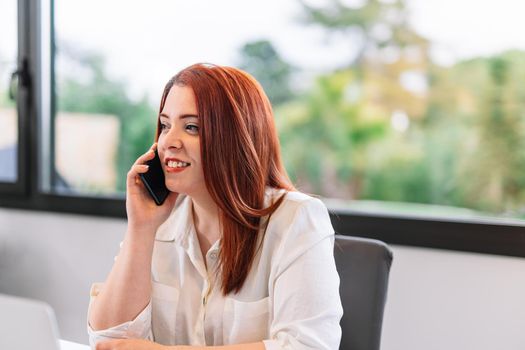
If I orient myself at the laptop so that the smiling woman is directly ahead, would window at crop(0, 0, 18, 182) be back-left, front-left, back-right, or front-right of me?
front-left

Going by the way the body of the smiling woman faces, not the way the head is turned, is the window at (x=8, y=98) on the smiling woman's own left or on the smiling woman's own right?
on the smiling woman's own right

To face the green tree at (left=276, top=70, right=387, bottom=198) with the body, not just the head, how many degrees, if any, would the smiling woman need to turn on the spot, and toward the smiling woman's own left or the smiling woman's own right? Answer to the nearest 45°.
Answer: approximately 135° to the smiling woman's own right

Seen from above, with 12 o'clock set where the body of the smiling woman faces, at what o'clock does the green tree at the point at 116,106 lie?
The green tree is roughly at 4 o'clock from the smiling woman.

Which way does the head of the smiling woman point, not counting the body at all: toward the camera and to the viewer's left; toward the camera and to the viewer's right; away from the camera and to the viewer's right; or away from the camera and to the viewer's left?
toward the camera and to the viewer's left

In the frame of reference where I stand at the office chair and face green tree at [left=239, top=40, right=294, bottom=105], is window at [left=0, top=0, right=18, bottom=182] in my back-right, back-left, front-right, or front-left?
front-left

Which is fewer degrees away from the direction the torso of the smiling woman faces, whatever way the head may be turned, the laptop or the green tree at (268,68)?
the laptop

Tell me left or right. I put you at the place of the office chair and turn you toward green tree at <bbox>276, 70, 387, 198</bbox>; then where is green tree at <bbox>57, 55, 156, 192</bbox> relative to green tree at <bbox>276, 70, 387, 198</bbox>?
left

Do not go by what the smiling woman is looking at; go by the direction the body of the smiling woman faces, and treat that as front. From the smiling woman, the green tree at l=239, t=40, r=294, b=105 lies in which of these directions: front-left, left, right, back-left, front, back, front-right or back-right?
back-right

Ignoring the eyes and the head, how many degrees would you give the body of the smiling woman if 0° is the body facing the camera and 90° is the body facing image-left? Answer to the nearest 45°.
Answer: approximately 45°
